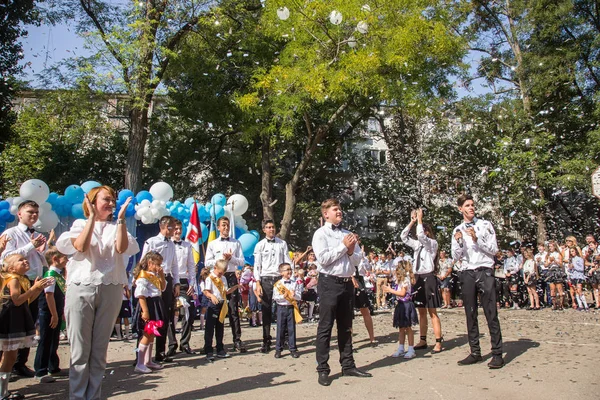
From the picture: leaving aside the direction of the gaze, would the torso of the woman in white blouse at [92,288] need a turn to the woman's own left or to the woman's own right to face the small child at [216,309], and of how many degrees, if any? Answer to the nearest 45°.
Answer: approximately 90° to the woman's own left

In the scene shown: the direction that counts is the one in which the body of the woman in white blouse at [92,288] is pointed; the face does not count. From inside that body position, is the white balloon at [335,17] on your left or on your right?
on your left

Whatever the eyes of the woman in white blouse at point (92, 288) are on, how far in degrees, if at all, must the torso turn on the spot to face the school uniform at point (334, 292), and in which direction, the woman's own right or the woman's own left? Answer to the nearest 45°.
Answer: approximately 45° to the woman's own left

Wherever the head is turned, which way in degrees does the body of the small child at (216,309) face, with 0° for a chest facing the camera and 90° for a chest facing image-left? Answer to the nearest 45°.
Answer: approximately 315°

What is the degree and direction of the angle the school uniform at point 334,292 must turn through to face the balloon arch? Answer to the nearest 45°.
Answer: approximately 180°

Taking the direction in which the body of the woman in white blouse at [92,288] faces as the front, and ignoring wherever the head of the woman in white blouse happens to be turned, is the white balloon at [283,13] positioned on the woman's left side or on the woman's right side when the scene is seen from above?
on the woman's left side

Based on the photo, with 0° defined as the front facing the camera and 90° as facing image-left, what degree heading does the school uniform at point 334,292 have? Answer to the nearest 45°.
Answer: approximately 315°

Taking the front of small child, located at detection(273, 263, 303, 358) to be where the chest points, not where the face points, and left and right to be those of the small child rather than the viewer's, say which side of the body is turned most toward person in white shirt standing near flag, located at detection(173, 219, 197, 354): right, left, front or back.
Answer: right
